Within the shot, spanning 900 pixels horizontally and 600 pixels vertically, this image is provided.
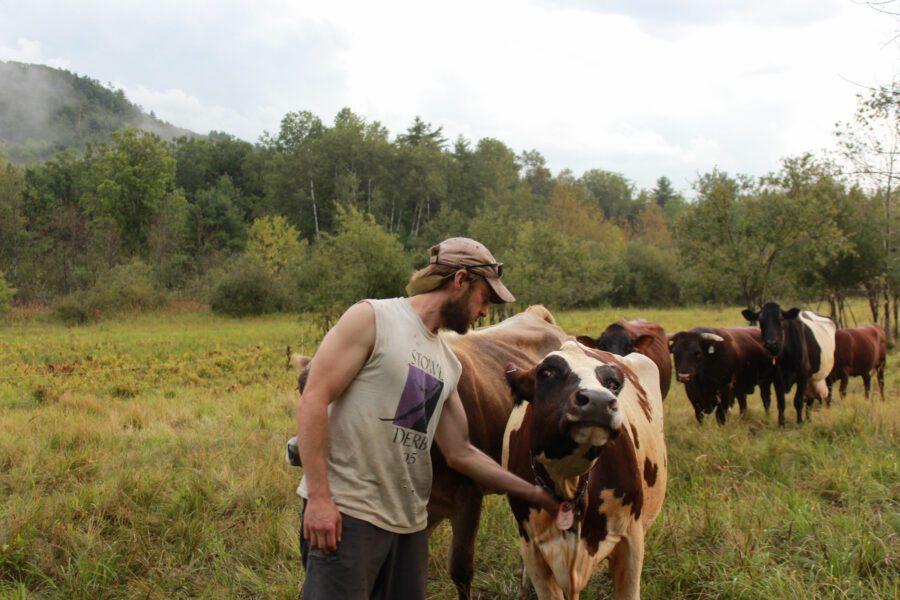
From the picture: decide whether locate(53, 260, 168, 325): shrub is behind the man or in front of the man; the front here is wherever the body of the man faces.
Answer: behind

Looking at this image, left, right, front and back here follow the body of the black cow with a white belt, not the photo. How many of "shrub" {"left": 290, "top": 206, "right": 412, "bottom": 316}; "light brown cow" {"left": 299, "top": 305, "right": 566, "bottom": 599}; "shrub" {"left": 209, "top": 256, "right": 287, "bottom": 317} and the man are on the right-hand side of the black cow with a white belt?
2

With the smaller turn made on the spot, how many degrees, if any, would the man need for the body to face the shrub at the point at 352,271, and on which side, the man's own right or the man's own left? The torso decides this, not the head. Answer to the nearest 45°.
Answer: approximately 135° to the man's own left

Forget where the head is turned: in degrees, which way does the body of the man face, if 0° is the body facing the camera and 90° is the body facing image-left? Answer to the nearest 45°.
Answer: approximately 315°

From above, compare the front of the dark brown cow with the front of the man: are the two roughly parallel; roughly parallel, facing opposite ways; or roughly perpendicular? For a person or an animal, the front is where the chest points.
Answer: roughly perpendicular

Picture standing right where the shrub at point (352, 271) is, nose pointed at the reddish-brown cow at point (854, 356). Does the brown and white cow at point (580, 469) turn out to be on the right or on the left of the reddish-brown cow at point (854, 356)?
right

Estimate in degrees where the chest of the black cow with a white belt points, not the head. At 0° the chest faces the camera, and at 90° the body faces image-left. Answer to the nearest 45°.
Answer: approximately 45°

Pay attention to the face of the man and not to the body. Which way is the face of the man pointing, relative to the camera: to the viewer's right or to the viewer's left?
to the viewer's right

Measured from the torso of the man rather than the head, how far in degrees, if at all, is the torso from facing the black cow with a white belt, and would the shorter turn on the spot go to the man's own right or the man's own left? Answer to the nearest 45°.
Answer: approximately 90° to the man's own left

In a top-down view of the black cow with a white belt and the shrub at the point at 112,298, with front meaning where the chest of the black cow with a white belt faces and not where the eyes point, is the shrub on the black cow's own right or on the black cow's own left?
on the black cow's own right
